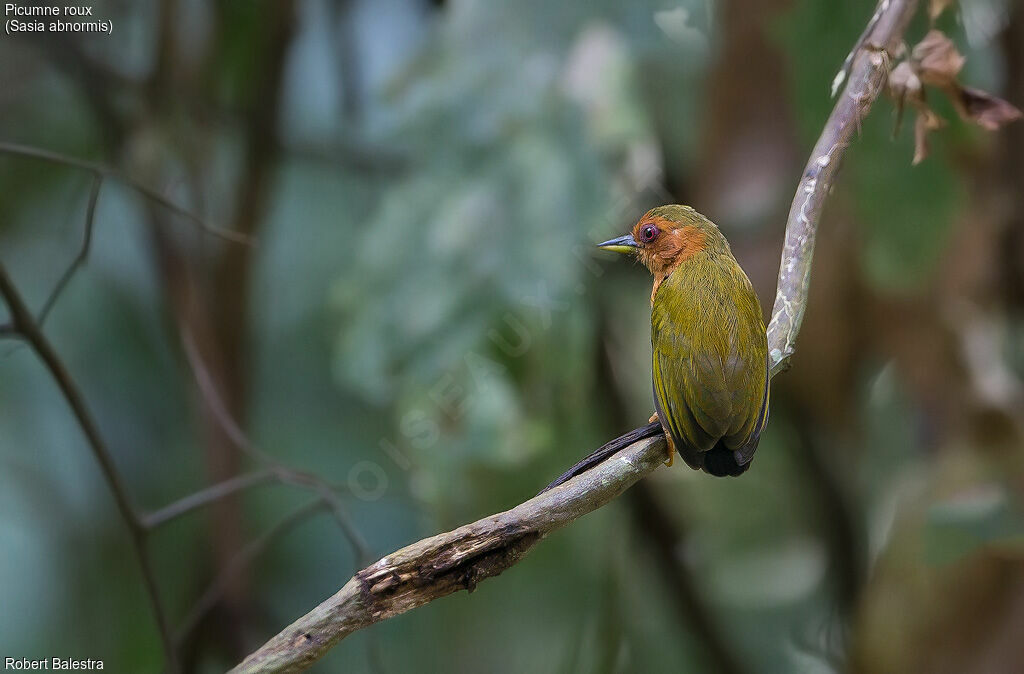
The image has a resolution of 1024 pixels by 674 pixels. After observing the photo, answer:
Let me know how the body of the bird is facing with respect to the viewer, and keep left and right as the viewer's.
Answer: facing away from the viewer and to the left of the viewer
